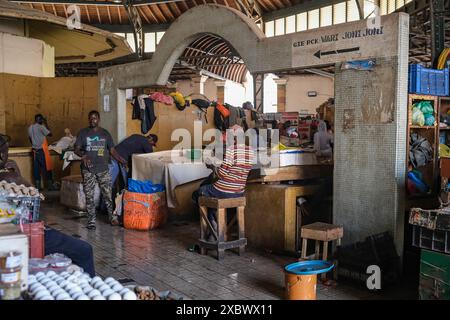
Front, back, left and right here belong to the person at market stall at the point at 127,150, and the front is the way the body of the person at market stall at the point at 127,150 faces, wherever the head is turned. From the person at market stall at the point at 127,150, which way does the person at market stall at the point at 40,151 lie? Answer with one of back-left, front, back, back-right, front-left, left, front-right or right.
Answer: back-left

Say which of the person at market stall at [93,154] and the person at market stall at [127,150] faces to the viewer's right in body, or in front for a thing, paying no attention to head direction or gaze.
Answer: the person at market stall at [127,150]

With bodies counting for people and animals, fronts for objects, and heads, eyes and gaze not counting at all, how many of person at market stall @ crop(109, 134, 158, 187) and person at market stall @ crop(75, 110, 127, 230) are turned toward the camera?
1

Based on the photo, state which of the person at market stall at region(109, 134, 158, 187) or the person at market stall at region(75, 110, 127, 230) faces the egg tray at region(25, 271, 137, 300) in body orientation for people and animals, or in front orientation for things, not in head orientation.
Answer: the person at market stall at region(75, 110, 127, 230)

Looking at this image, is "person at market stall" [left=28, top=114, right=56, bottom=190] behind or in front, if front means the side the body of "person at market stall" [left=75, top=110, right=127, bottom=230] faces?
behind

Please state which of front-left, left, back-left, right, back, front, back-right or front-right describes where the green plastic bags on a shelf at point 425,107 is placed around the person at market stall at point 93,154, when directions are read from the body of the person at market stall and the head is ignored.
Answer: front-left

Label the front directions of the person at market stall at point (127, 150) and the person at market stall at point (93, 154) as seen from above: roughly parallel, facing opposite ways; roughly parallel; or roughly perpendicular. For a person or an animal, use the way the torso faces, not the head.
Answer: roughly perpendicular

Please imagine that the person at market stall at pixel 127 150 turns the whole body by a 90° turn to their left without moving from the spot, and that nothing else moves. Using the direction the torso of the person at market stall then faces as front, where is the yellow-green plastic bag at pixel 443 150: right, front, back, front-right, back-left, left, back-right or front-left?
back-right

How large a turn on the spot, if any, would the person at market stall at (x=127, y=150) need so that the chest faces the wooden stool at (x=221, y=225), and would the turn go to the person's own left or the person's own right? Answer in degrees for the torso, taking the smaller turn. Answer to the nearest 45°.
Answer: approximately 90° to the person's own right

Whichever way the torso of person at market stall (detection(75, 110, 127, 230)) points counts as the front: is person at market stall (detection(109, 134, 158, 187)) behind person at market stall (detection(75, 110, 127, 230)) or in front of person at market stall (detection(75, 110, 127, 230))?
behind

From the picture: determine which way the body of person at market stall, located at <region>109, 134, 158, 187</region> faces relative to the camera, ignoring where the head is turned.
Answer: to the viewer's right

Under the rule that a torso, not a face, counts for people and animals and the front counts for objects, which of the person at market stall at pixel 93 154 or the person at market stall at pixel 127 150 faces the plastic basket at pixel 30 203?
the person at market stall at pixel 93 154

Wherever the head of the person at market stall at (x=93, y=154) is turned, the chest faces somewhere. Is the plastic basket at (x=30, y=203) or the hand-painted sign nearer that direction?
the plastic basket
